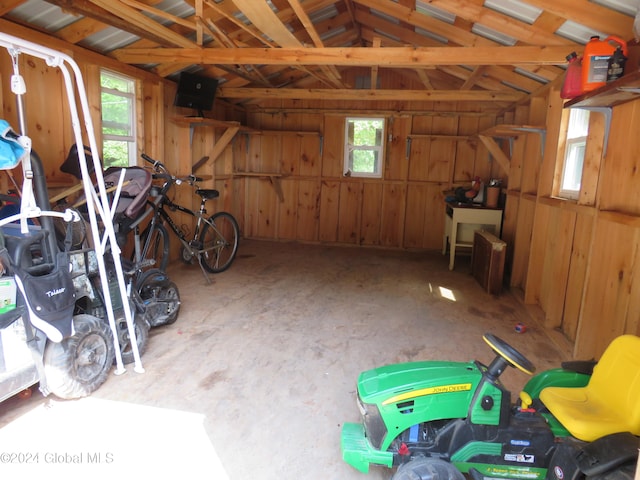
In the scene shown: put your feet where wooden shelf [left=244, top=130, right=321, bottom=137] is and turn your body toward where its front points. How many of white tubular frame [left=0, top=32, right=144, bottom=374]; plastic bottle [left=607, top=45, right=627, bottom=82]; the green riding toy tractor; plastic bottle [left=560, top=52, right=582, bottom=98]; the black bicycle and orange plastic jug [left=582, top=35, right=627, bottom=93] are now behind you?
0

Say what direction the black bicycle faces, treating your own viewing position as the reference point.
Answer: facing the viewer and to the left of the viewer

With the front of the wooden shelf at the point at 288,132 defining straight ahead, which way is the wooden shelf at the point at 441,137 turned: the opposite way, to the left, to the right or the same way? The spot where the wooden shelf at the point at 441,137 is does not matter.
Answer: the same way

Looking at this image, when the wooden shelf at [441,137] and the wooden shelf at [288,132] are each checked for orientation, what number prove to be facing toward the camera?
2

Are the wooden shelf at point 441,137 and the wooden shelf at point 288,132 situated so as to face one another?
no

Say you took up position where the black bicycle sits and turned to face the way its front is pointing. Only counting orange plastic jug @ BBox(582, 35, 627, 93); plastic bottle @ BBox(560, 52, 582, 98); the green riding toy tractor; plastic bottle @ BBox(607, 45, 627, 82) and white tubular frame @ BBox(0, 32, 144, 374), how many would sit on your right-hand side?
0

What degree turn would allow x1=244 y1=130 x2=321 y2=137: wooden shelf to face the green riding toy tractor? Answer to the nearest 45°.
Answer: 0° — it already faces it

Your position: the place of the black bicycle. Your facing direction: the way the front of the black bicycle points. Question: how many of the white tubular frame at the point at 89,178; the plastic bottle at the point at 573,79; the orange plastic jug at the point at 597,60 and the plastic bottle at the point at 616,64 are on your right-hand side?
0

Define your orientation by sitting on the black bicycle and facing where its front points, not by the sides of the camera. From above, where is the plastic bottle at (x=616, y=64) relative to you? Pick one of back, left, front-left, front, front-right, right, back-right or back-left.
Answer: left

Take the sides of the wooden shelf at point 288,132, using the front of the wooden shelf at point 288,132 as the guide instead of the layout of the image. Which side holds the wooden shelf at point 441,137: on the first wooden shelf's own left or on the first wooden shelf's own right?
on the first wooden shelf's own left

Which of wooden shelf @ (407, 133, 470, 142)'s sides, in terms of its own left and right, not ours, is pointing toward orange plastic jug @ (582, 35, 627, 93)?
front

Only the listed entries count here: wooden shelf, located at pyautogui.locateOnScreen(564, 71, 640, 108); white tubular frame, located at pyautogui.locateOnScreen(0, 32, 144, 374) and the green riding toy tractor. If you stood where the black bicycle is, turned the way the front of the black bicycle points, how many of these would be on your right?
0

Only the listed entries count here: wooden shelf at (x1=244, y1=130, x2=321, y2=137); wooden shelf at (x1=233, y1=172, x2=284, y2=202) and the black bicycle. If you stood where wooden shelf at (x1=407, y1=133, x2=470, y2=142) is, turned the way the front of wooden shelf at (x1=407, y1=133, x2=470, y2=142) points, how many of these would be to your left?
0

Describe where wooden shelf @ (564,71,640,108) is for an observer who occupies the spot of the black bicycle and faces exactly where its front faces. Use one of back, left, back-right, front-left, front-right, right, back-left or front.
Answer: left

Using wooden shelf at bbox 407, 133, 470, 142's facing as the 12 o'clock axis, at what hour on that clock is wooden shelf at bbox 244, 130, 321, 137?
wooden shelf at bbox 244, 130, 321, 137 is roughly at 3 o'clock from wooden shelf at bbox 407, 133, 470, 142.

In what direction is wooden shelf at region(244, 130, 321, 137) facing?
toward the camera

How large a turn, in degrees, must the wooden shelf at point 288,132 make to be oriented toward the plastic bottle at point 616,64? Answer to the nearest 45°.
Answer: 0° — it already faces it

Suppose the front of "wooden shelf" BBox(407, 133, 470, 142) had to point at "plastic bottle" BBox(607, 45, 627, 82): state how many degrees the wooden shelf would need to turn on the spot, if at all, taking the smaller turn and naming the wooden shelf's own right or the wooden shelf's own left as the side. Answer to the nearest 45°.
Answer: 0° — it already faces it

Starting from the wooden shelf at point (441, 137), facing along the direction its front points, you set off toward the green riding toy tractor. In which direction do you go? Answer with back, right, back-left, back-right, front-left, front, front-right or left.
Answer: front
